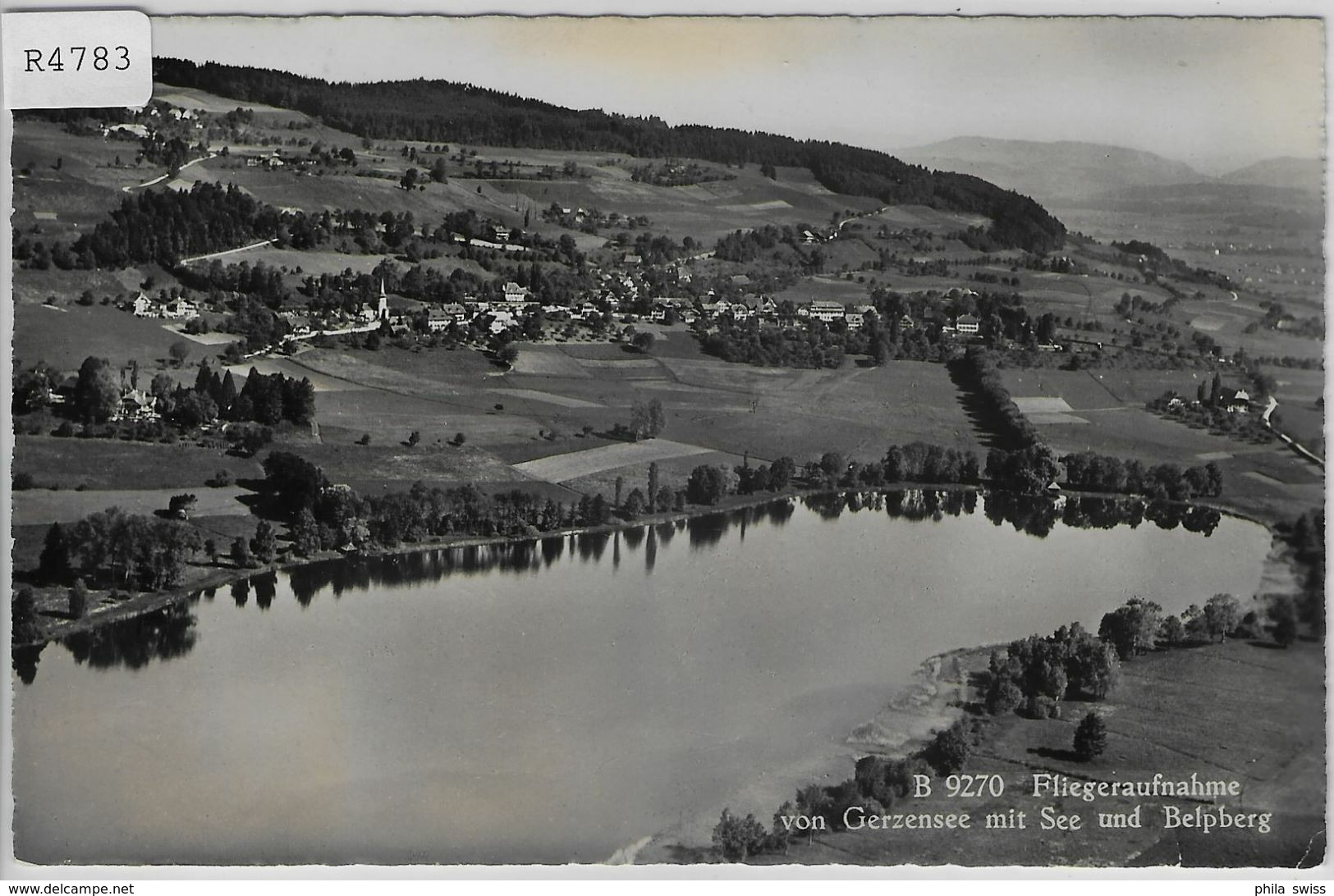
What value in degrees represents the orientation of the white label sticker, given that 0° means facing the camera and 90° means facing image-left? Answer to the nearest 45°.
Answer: approximately 0°
